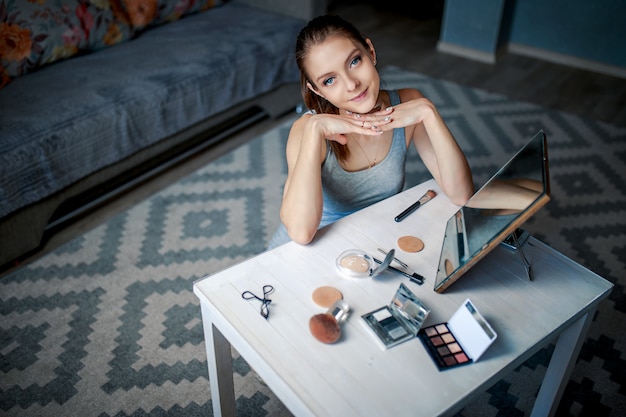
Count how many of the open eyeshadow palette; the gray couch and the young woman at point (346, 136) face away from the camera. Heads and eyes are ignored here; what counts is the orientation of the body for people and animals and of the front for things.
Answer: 0

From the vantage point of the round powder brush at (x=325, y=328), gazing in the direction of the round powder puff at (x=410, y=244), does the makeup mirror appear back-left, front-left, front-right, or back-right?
front-right

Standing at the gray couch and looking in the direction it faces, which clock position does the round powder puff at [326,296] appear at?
The round powder puff is roughly at 1 o'clock from the gray couch.

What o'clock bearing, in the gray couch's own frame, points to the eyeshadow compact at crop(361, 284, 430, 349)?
The eyeshadow compact is roughly at 1 o'clock from the gray couch.

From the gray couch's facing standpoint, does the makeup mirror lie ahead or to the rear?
ahead

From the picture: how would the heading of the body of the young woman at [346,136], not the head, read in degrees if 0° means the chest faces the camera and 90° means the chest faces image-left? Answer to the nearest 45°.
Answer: approximately 315°

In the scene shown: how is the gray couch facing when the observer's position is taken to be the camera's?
facing the viewer and to the right of the viewer

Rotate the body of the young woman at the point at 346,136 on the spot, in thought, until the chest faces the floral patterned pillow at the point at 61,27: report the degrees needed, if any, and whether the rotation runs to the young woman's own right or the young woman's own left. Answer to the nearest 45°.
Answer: approximately 180°
